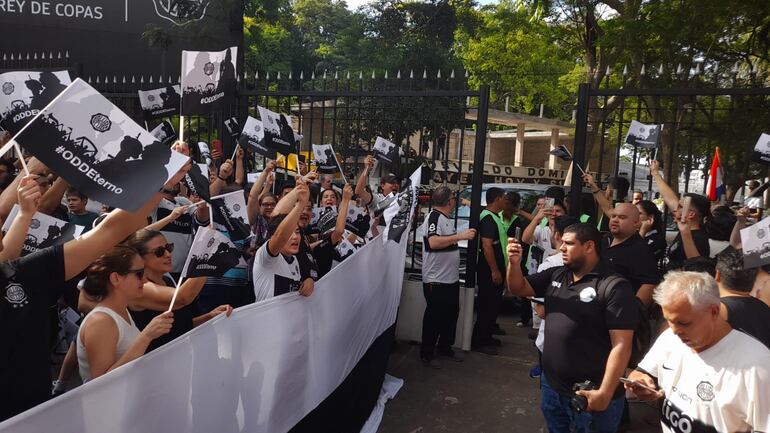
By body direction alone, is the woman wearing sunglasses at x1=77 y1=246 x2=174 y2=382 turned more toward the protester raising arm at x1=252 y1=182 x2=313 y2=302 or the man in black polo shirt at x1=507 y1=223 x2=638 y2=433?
the man in black polo shirt

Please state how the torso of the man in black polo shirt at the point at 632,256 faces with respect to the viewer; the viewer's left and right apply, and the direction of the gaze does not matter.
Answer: facing the viewer and to the left of the viewer

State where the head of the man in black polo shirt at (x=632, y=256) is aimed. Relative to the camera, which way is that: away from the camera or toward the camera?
toward the camera

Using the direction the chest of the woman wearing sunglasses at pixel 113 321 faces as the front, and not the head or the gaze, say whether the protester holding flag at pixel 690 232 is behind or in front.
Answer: in front

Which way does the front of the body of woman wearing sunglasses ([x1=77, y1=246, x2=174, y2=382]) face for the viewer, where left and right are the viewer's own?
facing to the right of the viewer

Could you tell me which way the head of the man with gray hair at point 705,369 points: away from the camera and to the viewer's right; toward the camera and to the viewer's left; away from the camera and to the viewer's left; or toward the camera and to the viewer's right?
toward the camera and to the viewer's left

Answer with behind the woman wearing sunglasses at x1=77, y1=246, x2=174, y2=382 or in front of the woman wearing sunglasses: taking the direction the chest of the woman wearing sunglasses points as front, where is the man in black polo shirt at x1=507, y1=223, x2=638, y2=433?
in front

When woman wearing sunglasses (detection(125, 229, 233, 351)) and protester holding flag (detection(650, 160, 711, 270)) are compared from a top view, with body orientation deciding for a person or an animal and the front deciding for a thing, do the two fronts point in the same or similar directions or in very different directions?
very different directions
